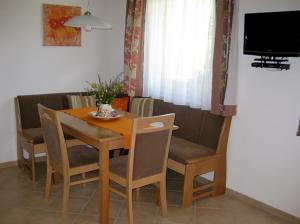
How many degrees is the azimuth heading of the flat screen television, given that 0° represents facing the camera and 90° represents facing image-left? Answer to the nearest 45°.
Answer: approximately 45°

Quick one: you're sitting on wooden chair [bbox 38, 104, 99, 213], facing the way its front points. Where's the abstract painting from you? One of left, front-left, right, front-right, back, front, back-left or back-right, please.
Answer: front-left

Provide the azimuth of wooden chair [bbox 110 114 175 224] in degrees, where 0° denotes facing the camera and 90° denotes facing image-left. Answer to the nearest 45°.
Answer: approximately 135°

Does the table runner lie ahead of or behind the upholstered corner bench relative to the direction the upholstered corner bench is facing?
ahead

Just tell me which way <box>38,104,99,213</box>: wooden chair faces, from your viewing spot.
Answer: facing away from the viewer and to the right of the viewer

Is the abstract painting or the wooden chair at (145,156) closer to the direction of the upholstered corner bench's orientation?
the wooden chair

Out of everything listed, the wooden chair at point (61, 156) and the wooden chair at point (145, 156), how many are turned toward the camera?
0

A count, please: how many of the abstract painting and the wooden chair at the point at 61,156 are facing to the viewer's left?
0

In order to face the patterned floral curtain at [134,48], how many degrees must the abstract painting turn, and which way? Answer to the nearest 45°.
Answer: approximately 45° to its left

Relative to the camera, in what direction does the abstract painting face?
facing the viewer and to the right of the viewer

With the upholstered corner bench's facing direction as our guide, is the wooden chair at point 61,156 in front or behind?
in front

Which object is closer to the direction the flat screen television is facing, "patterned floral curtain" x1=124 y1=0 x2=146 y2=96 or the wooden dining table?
the wooden dining table
